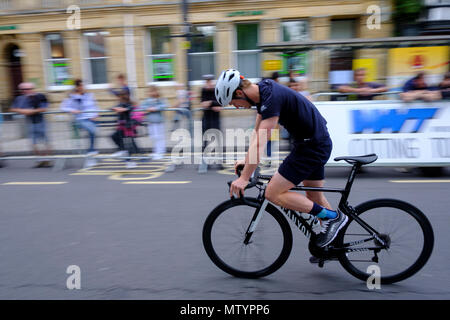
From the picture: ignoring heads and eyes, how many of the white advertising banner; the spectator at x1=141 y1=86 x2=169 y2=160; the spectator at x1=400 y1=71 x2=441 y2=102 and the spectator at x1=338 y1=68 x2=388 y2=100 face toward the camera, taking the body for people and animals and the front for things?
4

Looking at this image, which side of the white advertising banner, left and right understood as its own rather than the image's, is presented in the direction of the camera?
front

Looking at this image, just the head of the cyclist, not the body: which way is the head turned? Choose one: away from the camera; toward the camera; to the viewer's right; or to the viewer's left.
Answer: to the viewer's left

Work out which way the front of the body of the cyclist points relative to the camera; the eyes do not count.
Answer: to the viewer's left

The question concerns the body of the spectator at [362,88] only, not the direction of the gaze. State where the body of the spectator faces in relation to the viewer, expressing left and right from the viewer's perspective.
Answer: facing the viewer

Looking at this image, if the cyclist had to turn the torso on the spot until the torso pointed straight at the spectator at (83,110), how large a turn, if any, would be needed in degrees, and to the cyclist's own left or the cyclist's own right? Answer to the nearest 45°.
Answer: approximately 45° to the cyclist's own right

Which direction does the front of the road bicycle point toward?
to the viewer's left

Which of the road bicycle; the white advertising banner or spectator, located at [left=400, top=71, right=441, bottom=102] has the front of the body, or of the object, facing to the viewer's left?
the road bicycle

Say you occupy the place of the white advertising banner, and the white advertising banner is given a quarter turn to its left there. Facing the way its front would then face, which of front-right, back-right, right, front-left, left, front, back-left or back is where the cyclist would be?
right

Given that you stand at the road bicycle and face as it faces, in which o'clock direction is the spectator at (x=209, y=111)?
The spectator is roughly at 2 o'clock from the road bicycle.

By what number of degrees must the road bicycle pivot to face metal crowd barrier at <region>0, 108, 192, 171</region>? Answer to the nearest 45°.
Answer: approximately 45° to its right

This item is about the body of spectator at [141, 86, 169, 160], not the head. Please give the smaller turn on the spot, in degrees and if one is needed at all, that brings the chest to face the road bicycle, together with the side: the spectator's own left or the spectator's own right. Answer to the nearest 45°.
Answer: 0° — they already face it

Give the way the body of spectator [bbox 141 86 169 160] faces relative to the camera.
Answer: toward the camera

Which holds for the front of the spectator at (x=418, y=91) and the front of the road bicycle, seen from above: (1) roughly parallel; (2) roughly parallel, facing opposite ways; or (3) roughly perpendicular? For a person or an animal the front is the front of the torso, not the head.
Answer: roughly perpendicular
